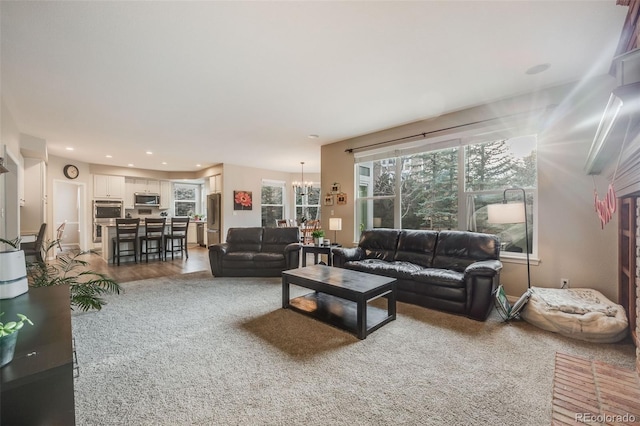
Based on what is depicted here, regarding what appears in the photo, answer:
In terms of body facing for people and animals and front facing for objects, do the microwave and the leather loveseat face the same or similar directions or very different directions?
same or similar directions

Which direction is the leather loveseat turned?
toward the camera

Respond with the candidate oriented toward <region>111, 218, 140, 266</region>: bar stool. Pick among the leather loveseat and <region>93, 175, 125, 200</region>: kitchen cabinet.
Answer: the kitchen cabinet

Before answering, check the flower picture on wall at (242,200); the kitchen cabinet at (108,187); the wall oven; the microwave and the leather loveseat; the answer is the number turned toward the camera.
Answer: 5

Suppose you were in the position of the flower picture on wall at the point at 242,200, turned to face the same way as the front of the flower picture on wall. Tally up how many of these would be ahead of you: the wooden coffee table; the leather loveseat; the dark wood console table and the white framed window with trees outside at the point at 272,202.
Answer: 3

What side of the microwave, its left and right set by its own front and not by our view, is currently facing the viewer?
front

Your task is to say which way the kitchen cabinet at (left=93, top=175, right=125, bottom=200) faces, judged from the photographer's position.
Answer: facing the viewer

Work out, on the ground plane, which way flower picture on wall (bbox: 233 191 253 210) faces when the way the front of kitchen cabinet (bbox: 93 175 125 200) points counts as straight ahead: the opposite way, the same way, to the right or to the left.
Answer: the same way

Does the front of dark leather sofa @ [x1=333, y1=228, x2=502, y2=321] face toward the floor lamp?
no

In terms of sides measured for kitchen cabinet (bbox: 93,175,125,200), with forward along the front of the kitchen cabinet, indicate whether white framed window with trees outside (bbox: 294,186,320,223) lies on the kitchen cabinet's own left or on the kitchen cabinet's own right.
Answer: on the kitchen cabinet's own left

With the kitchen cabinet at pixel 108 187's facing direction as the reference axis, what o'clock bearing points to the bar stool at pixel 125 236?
The bar stool is roughly at 12 o'clock from the kitchen cabinet.

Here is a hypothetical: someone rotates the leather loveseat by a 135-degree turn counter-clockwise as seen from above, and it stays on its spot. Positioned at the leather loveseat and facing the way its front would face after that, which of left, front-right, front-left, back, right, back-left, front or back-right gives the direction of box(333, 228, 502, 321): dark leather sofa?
right

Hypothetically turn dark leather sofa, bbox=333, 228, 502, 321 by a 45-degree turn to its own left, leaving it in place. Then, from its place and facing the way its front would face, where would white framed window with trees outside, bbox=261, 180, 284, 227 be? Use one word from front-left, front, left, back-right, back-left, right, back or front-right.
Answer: back-right

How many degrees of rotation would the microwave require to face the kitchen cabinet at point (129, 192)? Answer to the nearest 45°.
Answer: approximately 90° to its right

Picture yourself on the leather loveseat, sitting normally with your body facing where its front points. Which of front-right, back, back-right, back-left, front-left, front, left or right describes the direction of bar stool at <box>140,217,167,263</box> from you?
back-right

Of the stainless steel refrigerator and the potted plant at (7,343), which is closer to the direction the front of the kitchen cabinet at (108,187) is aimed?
the potted plant

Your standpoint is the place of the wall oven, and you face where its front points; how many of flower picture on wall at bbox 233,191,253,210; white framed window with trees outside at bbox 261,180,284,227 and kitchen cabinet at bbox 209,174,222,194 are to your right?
0

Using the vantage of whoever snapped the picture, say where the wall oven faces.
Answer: facing the viewer

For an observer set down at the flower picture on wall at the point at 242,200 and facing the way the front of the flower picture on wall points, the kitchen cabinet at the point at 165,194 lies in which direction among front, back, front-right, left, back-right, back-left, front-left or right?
back-right

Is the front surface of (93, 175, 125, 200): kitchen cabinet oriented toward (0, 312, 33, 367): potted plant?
yes
